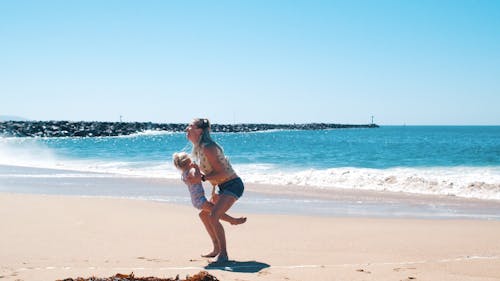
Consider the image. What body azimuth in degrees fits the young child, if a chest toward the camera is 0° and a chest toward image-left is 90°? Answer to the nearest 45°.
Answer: approximately 270°

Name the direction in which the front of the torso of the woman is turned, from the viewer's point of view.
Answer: to the viewer's left
